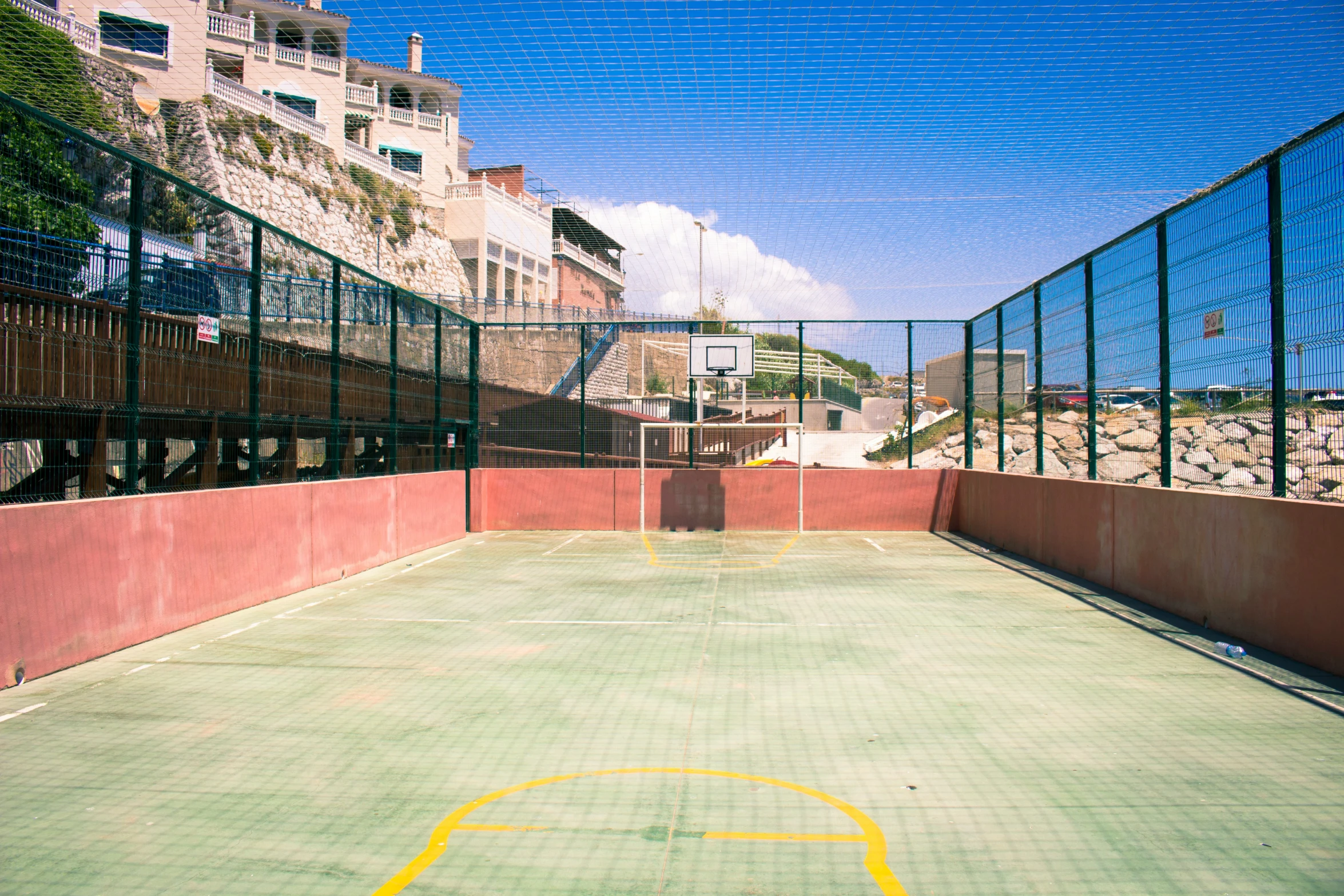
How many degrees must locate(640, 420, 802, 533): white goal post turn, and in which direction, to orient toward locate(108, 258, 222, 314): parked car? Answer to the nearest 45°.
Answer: approximately 45° to its right

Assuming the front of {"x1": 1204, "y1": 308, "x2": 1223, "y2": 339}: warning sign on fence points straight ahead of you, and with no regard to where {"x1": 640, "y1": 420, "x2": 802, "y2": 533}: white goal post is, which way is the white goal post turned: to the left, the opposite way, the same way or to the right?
to the left

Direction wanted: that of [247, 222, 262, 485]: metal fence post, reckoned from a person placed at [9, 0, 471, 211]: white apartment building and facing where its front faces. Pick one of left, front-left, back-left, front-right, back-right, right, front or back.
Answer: front-right

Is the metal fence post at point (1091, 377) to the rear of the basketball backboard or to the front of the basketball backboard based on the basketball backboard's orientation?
to the front

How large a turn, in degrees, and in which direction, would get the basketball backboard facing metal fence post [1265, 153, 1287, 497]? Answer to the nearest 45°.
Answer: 0° — it already faces it

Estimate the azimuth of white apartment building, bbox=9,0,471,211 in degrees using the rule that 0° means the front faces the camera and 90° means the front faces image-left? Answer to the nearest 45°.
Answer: approximately 315°

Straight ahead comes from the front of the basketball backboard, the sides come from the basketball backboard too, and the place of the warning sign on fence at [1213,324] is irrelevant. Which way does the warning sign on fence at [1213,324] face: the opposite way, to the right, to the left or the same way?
to the right

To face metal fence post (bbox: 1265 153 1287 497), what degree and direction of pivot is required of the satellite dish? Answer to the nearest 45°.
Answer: approximately 45° to its right

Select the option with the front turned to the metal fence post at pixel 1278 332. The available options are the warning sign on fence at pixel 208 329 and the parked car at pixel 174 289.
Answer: the warning sign on fence

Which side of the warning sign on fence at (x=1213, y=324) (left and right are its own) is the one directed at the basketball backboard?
right

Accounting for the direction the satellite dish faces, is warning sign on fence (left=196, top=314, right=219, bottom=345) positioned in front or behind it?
in front
